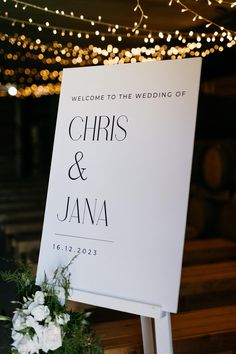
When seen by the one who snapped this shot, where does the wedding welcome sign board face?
facing the viewer and to the left of the viewer

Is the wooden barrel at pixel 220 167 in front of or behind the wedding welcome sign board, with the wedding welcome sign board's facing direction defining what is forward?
behind

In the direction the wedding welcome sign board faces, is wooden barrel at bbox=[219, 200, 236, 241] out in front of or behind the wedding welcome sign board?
behind

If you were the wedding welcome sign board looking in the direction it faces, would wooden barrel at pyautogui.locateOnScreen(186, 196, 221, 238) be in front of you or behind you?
behind
